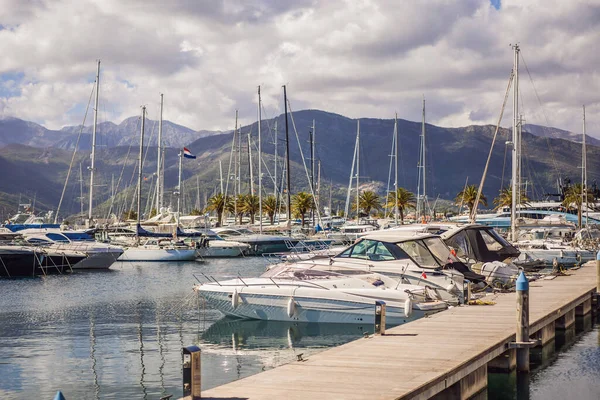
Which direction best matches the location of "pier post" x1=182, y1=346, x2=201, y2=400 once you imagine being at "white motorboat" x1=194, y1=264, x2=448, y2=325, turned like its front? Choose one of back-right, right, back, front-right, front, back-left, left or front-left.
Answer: left

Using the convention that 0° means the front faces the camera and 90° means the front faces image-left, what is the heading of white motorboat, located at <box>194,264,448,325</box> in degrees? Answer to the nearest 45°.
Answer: approximately 90°

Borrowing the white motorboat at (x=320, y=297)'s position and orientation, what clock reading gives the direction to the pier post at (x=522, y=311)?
The pier post is roughly at 8 o'clock from the white motorboat.

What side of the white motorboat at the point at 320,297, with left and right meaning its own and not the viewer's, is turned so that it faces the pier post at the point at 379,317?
left

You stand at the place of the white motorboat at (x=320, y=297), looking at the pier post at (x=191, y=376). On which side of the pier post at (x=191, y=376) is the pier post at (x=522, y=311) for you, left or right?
left

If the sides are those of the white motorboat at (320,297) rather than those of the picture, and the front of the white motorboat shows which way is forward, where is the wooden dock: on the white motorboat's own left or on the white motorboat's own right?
on the white motorboat's own left
